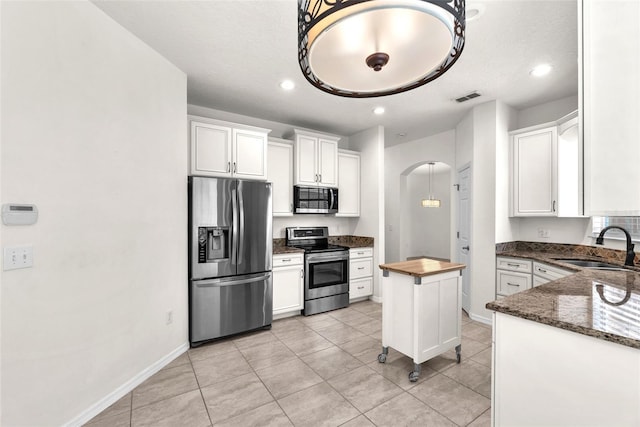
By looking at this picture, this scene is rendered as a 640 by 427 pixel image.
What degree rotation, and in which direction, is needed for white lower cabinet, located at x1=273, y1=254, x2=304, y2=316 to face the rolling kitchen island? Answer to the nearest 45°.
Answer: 0° — it already faces it

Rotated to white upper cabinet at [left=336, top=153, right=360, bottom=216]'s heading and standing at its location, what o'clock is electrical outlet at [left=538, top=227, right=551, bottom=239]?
The electrical outlet is roughly at 11 o'clock from the white upper cabinet.

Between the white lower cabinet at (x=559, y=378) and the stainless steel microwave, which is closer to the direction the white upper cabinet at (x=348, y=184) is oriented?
the white lower cabinet

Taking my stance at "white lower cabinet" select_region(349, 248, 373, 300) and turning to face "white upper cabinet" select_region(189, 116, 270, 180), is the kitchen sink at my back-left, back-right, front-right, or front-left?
back-left

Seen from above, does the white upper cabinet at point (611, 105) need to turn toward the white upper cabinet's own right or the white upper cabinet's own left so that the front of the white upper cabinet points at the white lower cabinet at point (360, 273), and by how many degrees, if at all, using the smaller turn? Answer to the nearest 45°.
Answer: approximately 45° to the white upper cabinet's own right

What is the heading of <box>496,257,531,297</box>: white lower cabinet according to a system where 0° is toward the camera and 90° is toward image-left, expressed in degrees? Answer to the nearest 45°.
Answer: approximately 45°
